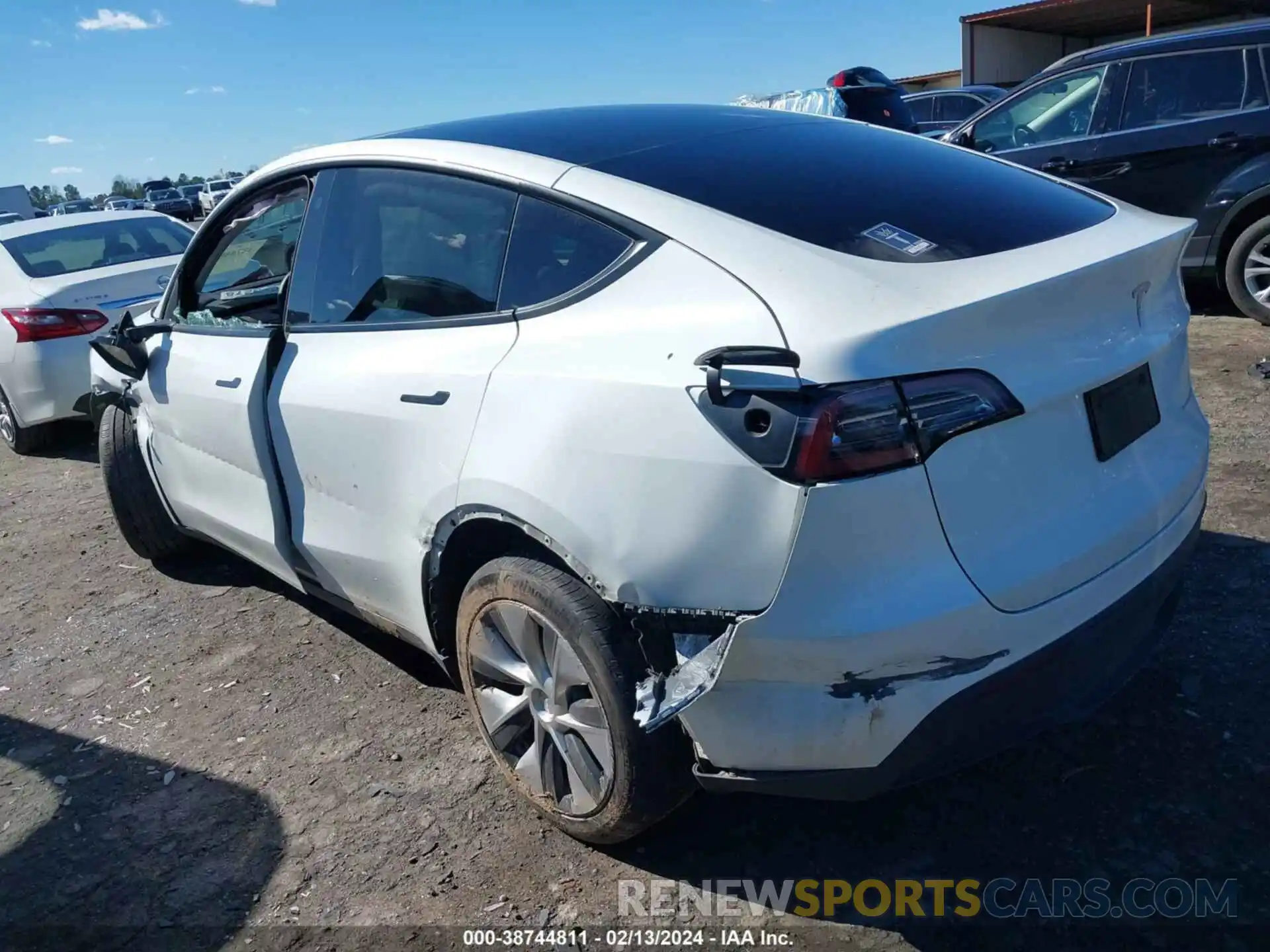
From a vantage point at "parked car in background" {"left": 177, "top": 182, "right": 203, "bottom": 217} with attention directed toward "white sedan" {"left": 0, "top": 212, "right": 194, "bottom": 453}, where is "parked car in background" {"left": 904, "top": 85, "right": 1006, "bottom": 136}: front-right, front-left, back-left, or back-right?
front-left

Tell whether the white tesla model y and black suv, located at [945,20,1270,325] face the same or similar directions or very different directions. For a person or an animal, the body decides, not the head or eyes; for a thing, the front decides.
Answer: same or similar directions

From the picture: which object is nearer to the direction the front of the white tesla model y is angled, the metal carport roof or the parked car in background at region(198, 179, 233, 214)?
the parked car in background

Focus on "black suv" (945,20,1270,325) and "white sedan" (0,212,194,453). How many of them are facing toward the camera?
0

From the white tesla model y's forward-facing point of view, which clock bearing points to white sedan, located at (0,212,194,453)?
The white sedan is roughly at 12 o'clock from the white tesla model y.

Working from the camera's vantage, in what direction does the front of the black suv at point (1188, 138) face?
facing away from the viewer and to the left of the viewer

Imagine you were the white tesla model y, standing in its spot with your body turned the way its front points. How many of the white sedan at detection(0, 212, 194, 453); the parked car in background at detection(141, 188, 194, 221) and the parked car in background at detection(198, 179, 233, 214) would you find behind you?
0

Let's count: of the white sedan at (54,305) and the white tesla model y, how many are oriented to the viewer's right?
0

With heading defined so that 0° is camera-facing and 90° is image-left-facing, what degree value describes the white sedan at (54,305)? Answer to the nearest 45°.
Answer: approximately 135°

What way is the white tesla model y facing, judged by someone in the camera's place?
facing away from the viewer and to the left of the viewer

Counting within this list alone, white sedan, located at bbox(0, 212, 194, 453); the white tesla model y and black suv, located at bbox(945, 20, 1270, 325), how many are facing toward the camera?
0

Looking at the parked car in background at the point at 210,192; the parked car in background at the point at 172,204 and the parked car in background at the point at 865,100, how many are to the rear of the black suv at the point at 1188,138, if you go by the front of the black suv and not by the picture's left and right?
0
